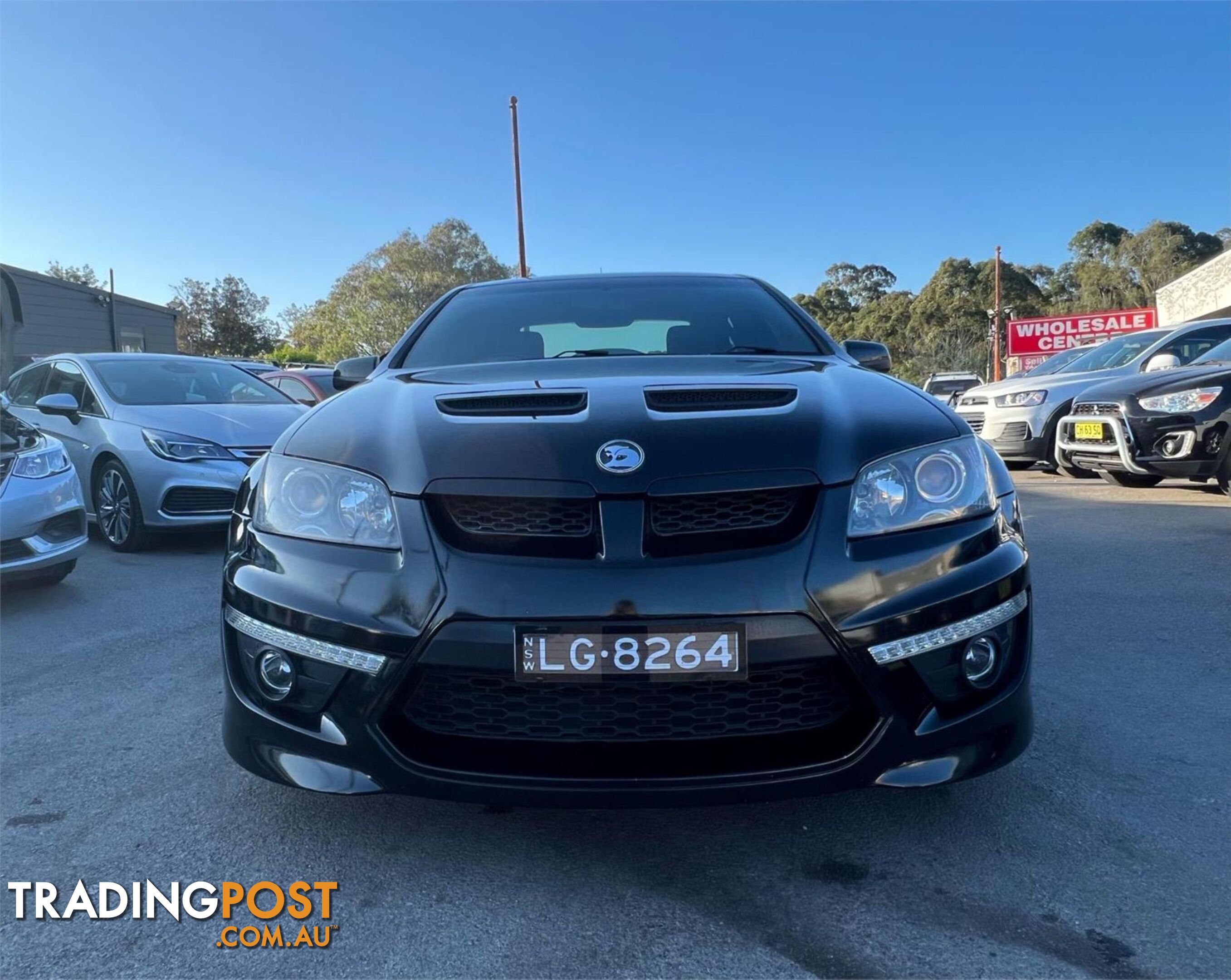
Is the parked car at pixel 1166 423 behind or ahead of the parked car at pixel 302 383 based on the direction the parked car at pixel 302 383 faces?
ahead

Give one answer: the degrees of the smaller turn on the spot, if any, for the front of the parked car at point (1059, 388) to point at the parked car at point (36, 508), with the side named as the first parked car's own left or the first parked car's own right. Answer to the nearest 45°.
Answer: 0° — it already faces it

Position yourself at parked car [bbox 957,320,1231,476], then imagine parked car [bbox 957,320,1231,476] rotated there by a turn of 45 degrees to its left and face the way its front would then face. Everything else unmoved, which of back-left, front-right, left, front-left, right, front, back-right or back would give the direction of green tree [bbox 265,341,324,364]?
back-right

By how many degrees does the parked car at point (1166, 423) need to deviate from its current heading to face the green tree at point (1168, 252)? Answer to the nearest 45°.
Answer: approximately 135° to its right

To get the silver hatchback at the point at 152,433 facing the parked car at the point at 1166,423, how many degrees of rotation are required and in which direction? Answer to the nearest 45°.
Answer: approximately 45° to its left

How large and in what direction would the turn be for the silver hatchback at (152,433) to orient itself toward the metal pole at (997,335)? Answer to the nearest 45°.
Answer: approximately 90° to its left

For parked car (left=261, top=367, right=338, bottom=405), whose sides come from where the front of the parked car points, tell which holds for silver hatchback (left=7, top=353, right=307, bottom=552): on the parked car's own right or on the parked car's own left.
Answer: on the parked car's own right

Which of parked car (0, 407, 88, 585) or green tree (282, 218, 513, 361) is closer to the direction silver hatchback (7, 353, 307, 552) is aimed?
the parked car
